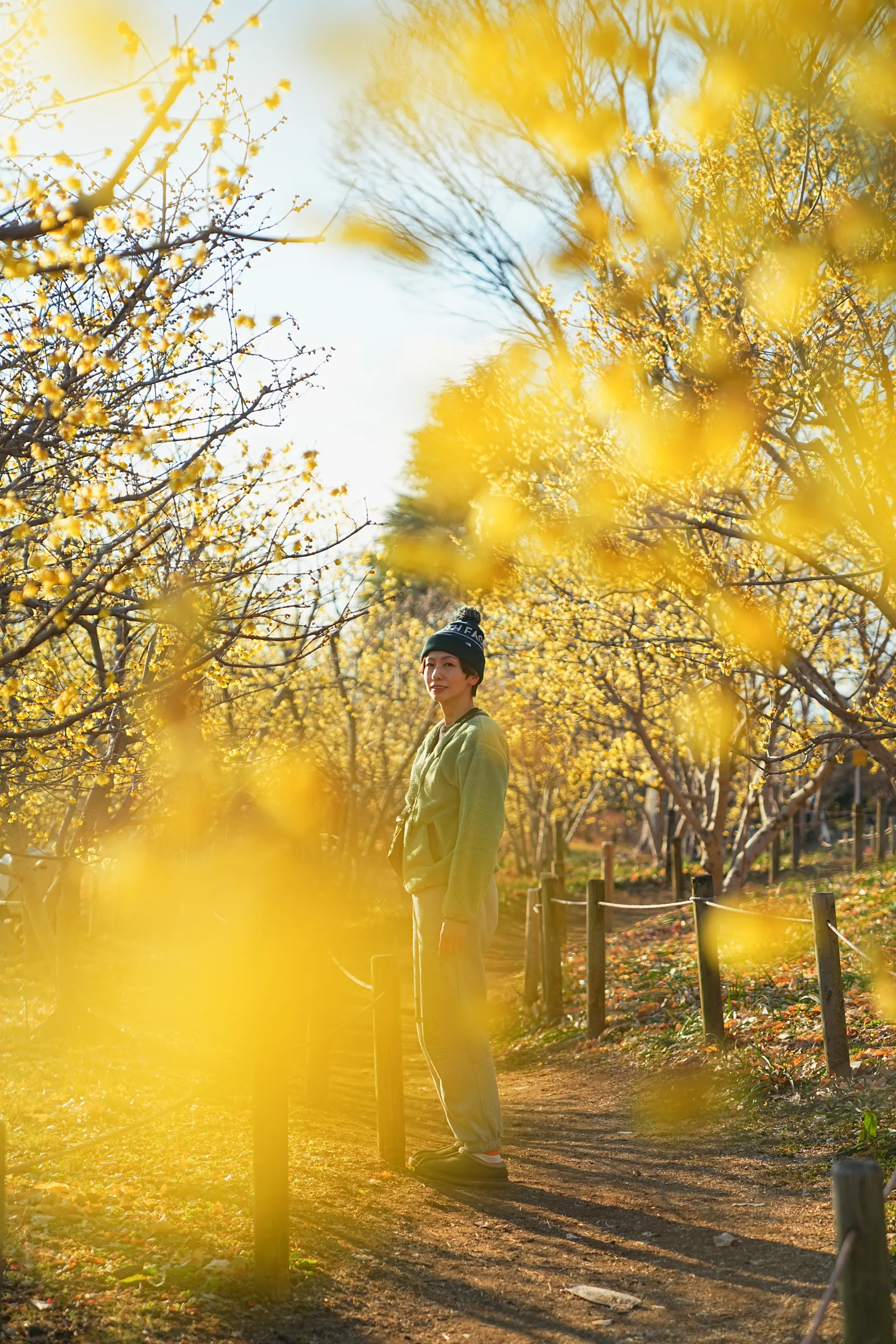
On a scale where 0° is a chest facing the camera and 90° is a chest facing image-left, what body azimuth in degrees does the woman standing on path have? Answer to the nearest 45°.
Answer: approximately 90°

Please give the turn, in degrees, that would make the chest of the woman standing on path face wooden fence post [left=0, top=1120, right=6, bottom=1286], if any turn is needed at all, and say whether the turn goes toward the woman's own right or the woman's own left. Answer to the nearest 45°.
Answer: approximately 45° to the woman's own left

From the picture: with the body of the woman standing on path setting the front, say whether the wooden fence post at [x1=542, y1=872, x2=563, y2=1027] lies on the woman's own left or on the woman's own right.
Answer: on the woman's own right

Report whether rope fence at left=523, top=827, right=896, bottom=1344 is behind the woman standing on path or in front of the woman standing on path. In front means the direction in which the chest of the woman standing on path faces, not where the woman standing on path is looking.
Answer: behind

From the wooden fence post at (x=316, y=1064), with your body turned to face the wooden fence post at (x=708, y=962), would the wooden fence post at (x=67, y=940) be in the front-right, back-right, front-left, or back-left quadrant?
back-left

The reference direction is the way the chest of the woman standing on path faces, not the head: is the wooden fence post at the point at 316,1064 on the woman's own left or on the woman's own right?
on the woman's own right

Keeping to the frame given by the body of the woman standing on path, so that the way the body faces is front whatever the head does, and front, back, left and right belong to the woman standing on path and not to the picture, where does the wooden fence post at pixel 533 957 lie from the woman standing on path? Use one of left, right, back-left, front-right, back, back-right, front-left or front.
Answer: right
